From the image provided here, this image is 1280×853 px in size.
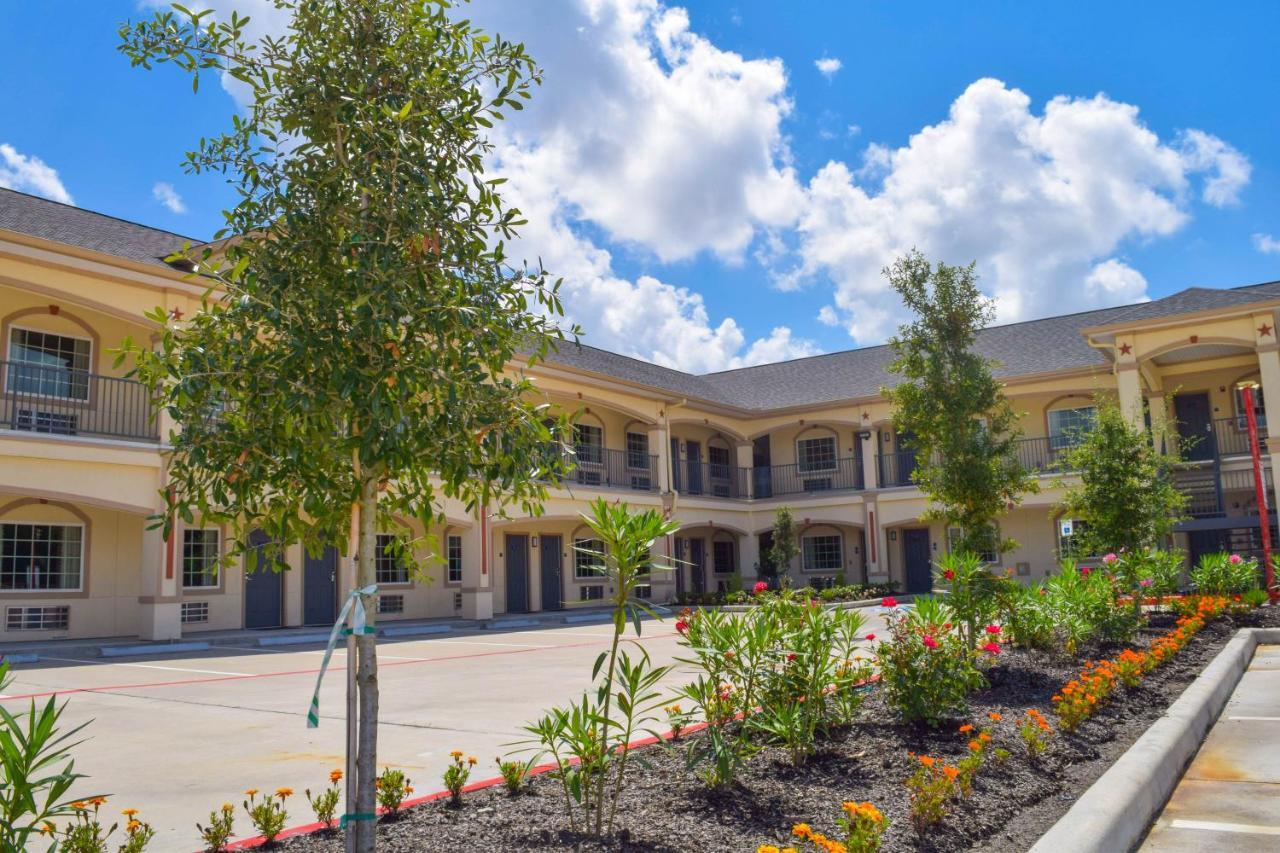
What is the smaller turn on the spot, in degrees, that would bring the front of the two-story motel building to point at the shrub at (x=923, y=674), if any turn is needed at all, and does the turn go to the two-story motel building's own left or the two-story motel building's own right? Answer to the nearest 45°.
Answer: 0° — it already faces it

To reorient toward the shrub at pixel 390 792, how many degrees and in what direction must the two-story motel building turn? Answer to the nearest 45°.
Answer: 0° — it already faces it

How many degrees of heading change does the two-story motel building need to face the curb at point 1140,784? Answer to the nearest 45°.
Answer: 0° — it already faces it

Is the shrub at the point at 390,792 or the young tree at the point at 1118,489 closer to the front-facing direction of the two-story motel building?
the shrub

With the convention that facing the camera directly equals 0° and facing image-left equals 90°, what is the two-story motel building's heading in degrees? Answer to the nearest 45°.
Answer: approximately 0°
